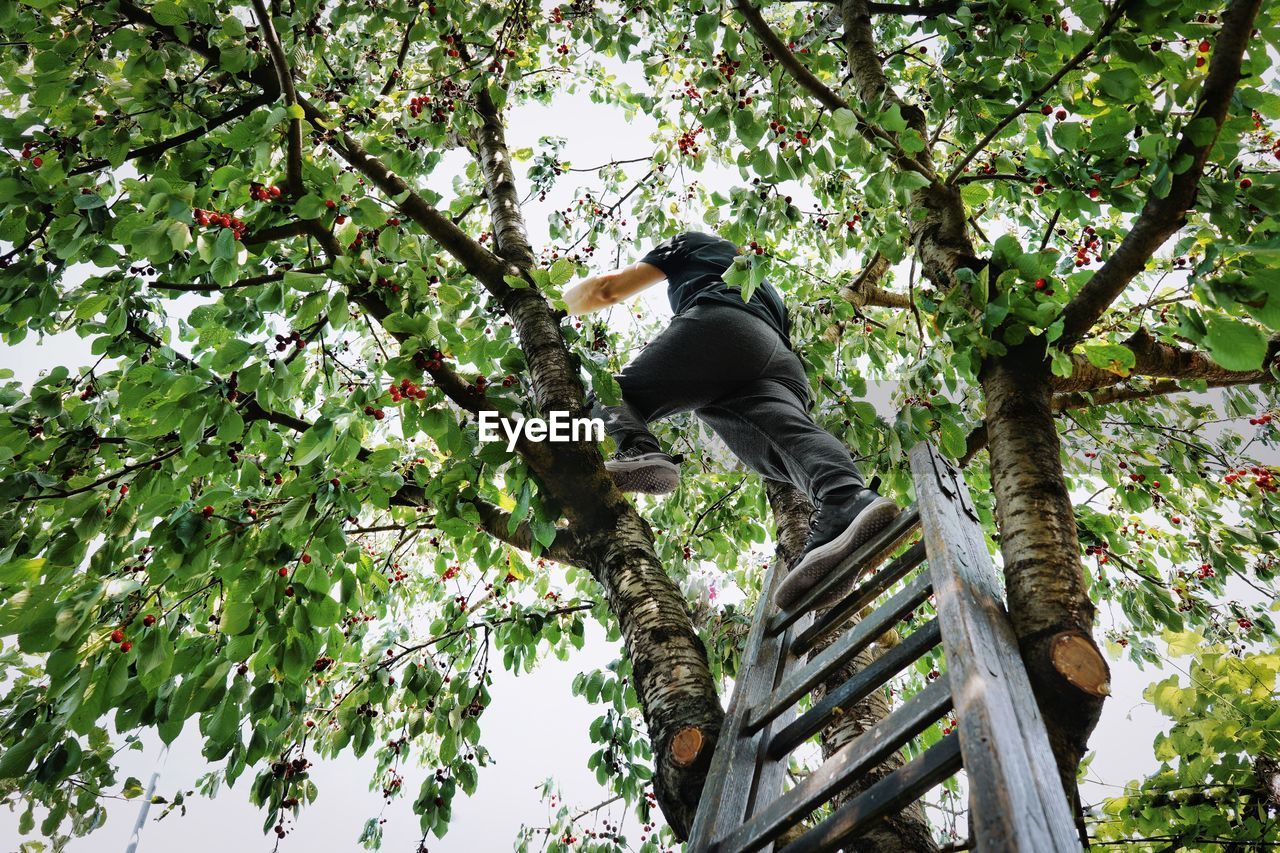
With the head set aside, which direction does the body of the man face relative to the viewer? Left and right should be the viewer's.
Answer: facing away from the viewer and to the left of the viewer
